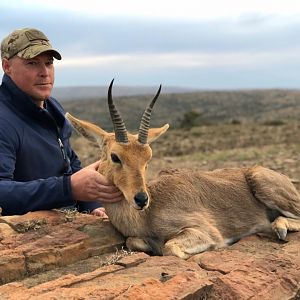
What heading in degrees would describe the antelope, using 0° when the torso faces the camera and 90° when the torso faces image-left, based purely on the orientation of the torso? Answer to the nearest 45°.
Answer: approximately 45°

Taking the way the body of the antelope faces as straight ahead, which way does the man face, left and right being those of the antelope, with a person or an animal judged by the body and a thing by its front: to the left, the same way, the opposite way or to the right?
to the left

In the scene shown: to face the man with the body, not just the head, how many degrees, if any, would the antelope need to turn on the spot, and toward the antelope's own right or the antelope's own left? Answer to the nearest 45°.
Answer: approximately 45° to the antelope's own right

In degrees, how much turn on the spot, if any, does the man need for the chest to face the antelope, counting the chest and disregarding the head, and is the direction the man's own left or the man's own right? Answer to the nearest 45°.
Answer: approximately 45° to the man's own left

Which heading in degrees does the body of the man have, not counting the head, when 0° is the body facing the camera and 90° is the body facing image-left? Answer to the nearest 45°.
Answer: approximately 315°
